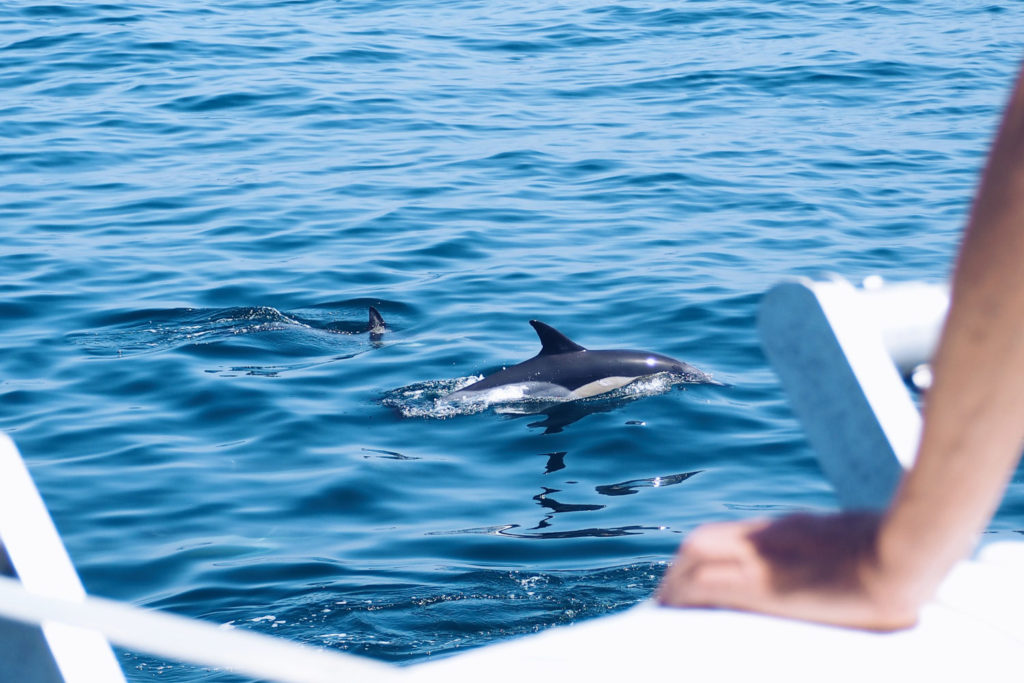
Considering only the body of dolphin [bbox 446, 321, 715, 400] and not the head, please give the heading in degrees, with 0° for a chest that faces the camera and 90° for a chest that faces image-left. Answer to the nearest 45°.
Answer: approximately 270°

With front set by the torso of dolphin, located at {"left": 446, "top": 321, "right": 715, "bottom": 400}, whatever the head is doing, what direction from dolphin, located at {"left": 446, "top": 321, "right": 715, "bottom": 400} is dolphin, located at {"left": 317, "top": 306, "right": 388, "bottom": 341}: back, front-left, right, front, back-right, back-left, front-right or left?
back-left
